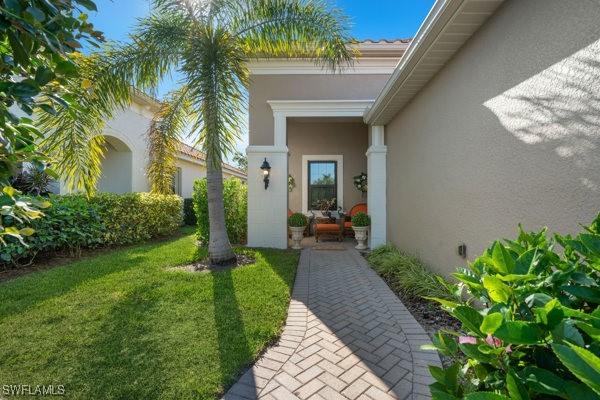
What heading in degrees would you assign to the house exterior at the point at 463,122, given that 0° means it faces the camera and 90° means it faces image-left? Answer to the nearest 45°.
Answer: approximately 0°

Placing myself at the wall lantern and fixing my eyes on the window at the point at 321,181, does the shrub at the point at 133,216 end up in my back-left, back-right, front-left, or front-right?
back-left

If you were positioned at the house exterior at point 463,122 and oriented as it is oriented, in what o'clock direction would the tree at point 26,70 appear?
The tree is roughly at 1 o'clock from the house exterior.

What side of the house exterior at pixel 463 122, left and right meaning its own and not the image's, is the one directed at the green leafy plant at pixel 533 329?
front

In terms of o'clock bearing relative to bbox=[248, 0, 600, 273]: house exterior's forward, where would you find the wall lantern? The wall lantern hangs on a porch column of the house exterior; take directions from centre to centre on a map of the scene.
The wall lantern is roughly at 4 o'clock from the house exterior.

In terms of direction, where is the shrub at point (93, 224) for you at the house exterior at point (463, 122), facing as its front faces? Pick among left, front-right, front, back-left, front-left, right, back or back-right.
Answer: right

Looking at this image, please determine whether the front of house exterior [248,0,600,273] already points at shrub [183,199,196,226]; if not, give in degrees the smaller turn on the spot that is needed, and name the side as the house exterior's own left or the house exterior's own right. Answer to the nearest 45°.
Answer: approximately 135° to the house exterior's own right

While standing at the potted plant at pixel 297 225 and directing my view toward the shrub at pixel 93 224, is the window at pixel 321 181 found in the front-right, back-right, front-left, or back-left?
back-right
